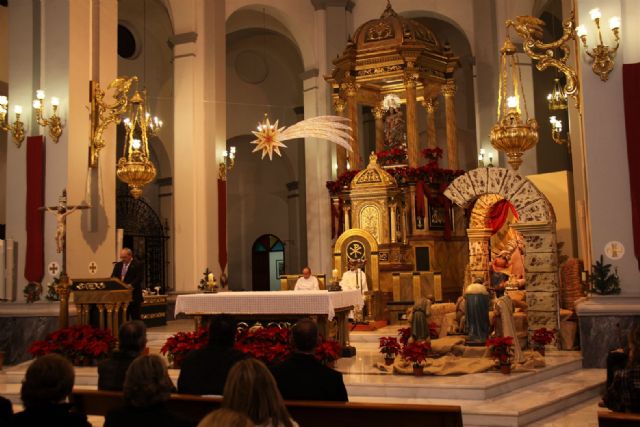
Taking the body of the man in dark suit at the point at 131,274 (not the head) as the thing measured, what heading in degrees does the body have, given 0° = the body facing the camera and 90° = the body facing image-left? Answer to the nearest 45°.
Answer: approximately 45°

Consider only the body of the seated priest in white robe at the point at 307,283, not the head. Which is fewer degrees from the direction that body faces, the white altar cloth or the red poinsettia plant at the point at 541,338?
the white altar cloth

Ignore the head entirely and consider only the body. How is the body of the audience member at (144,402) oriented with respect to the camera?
away from the camera

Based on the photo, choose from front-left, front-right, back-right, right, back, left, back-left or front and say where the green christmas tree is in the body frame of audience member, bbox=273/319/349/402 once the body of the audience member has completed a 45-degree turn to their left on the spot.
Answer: right

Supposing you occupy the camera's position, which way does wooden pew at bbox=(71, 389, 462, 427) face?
facing away from the viewer

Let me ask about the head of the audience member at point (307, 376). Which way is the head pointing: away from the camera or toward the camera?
away from the camera

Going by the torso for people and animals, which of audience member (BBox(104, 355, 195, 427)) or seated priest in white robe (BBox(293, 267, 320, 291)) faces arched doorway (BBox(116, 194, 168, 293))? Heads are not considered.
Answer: audience member (BBox(104, 355, 195, 427))

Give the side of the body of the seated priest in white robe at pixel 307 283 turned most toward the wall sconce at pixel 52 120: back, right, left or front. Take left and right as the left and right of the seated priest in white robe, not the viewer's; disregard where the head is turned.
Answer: right

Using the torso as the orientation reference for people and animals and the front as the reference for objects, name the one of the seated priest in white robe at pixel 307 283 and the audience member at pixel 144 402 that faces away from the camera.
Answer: the audience member at pixel 144 402

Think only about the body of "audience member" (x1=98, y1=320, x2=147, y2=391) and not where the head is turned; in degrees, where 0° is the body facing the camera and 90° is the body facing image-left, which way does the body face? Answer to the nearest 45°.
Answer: approximately 225°

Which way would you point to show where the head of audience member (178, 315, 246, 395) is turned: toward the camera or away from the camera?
away from the camera

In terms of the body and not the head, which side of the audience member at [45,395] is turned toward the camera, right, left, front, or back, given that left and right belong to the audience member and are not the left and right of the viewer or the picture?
back

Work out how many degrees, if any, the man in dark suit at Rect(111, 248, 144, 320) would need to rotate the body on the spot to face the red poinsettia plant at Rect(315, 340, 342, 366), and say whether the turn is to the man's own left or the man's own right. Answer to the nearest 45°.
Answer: approximately 90° to the man's own left

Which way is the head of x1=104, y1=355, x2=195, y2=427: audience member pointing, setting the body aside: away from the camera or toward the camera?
away from the camera

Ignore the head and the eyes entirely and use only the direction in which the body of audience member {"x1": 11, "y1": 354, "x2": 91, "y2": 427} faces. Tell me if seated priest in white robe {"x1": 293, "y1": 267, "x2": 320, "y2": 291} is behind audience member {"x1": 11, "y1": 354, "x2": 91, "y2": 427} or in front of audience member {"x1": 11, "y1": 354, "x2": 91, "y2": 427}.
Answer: in front

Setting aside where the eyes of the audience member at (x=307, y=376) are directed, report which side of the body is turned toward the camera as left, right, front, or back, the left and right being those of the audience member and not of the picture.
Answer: back
